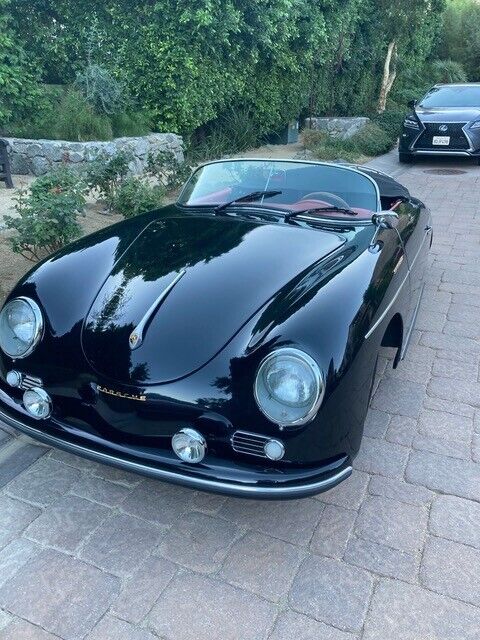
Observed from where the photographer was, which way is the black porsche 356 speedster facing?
facing the viewer and to the left of the viewer

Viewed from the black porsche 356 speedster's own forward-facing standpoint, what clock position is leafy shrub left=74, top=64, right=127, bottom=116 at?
The leafy shrub is roughly at 4 o'clock from the black porsche 356 speedster.

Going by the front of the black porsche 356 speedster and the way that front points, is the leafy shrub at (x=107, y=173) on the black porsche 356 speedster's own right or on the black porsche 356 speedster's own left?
on the black porsche 356 speedster's own right

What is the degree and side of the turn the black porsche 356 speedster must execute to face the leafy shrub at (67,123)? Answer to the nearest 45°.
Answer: approximately 135° to its right

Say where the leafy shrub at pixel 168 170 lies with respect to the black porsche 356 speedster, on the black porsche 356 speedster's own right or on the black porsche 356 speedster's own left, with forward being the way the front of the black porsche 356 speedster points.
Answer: on the black porsche 356 speedster's own right

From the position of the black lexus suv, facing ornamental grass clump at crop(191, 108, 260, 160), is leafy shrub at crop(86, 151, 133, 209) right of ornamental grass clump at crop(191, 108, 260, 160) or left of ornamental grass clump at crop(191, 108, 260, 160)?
left

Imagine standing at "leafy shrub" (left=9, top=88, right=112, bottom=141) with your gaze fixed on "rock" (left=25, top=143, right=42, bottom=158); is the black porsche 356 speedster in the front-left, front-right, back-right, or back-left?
front-left

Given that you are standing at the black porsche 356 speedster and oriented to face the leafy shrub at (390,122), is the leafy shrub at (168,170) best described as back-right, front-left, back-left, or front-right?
front-left

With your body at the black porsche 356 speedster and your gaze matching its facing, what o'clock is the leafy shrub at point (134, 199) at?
The leafy shrub is roughly at 4 o'clock from the black porsche 356 speedster.

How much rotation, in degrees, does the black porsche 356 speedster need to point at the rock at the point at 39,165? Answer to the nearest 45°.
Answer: approximately 135° to its right

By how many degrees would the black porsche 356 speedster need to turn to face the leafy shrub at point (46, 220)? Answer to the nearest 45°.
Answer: approximately 90° to its right

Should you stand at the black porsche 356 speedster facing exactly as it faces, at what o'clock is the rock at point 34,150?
The rock is roughly at 4 o'clock from the black porsche 356 speedster.

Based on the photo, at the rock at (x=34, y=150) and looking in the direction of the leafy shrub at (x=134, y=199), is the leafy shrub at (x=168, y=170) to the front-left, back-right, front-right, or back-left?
front-left
